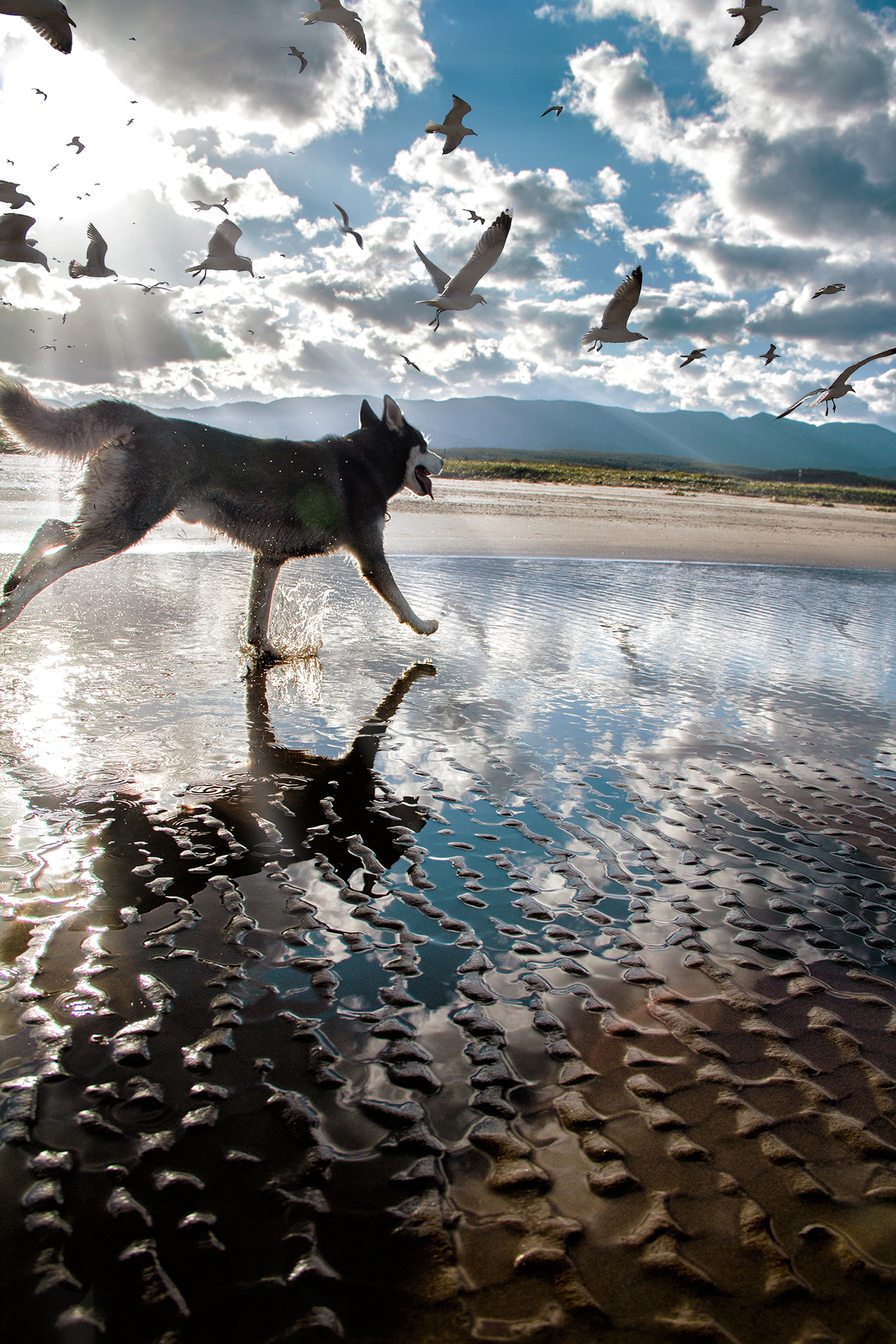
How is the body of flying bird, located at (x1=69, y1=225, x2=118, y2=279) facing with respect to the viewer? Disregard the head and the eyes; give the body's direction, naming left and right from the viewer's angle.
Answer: facing to the right of the viewer

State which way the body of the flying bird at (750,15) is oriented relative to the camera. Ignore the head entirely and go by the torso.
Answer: to the viewer's right

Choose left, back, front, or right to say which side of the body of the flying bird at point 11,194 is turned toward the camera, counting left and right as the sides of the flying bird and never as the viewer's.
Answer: right

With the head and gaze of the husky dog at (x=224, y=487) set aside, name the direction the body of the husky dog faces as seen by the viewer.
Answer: to the viewer's right

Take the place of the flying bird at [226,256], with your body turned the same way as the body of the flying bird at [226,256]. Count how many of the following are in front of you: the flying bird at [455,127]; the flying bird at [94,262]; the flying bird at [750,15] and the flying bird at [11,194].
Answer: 2

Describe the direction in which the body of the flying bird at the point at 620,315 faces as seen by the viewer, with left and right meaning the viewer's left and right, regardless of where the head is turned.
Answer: facing to the right of the viewer

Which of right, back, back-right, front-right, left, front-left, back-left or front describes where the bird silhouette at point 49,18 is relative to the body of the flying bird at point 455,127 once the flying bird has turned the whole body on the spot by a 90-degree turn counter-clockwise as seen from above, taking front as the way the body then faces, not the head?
back-left

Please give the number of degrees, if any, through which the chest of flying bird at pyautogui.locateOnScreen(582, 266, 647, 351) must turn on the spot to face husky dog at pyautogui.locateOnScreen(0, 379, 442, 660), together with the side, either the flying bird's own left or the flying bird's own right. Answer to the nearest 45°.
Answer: approximately 135° to the flying bird's own right

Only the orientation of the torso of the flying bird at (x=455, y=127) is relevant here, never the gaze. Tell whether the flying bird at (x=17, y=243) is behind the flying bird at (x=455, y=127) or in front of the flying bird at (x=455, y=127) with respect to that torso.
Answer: behind
